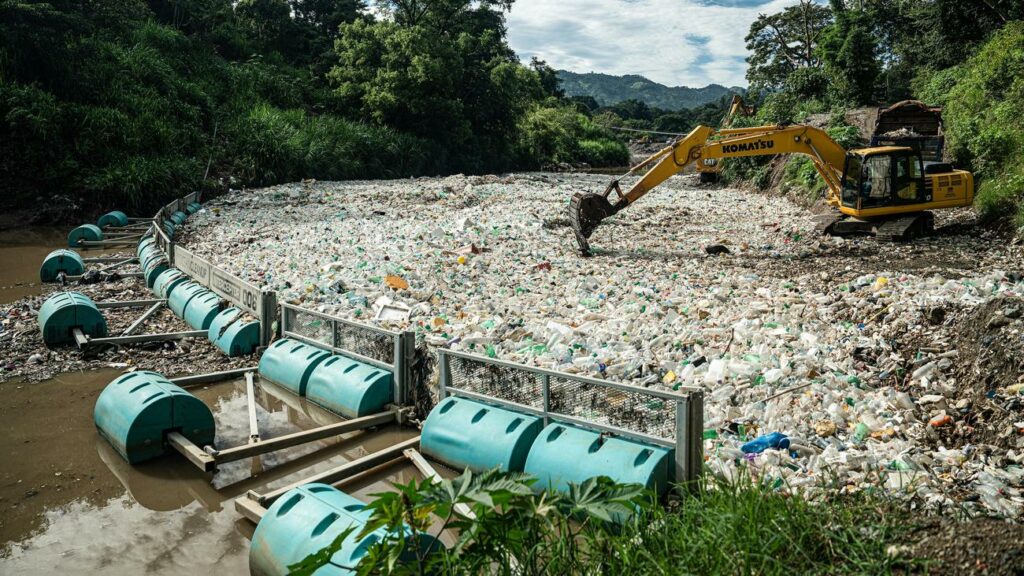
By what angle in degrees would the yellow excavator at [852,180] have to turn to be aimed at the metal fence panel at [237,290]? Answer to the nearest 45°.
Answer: approximately 45° to its left

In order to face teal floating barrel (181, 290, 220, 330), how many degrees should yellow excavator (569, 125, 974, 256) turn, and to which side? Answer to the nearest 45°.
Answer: approximately 45° to its left

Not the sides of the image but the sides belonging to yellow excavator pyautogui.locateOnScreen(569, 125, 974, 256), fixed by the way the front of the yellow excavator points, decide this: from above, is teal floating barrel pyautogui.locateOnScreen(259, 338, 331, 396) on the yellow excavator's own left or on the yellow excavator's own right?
on the yellow excavator's own left

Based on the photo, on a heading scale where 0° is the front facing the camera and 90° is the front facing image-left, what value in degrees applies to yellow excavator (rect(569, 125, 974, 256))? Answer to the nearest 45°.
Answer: approximately 90°

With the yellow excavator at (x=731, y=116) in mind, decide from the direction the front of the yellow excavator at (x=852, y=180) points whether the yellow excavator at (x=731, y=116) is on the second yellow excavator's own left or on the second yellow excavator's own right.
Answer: on the second yellow excavator's own right

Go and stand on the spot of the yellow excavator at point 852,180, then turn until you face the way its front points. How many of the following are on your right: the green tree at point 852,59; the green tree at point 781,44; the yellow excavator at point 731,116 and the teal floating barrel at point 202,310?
3

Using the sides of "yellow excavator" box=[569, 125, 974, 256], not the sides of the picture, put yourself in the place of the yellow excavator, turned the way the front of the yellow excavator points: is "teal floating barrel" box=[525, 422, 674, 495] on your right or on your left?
on your left

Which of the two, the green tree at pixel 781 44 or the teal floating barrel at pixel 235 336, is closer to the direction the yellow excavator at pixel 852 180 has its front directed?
the teal floating barrel

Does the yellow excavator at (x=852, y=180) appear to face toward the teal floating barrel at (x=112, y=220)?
yes

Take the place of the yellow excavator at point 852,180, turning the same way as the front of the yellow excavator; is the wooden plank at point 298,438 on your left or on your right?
on your left

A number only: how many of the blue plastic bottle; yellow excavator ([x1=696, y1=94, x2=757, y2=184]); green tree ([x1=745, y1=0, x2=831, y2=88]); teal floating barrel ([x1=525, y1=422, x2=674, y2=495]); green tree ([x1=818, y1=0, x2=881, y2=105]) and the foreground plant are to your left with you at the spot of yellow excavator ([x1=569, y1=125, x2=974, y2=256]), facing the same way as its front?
3
